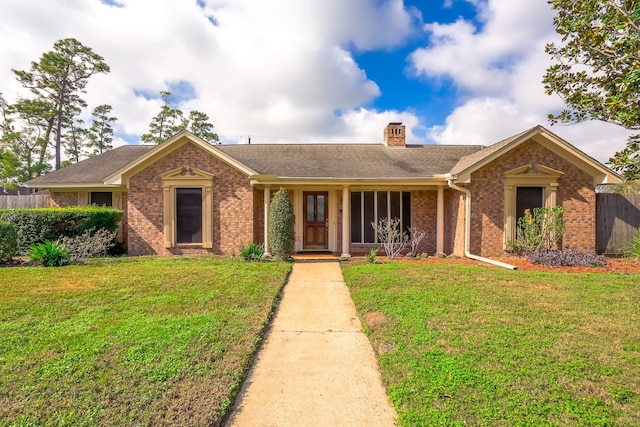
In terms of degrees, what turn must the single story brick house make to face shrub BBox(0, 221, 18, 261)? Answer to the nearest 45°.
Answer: approximately 90° to its right

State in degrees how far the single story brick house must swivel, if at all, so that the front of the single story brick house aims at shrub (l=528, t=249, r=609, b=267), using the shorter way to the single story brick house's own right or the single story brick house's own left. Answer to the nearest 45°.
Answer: approximately 90° to the single story brick house's own left

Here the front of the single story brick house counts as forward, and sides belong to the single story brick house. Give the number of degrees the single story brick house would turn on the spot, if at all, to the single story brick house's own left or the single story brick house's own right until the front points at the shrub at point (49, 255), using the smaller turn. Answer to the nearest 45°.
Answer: approximately 90° to the single story brick house's own right

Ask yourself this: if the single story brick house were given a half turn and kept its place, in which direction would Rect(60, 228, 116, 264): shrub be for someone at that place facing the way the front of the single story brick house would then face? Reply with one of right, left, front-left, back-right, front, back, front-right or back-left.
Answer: left

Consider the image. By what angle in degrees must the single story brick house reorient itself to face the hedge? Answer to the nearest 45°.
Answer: approximately 90° to its right

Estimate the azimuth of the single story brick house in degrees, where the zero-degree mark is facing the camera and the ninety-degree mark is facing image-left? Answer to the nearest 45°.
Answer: approximately 0°

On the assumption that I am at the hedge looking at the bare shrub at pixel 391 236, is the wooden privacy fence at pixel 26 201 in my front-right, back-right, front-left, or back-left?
back-left

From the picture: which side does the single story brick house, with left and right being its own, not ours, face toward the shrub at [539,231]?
left

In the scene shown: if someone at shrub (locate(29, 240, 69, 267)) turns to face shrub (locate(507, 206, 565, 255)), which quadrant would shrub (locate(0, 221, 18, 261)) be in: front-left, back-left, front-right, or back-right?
back-left

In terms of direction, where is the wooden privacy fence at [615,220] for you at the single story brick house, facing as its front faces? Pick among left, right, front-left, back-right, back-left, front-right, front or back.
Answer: left

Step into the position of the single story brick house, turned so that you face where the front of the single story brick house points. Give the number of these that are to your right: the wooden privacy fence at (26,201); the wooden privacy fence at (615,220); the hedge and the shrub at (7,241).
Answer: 3
